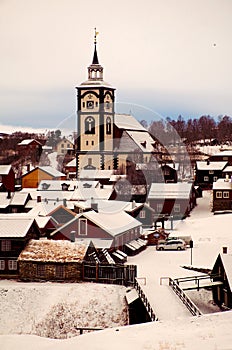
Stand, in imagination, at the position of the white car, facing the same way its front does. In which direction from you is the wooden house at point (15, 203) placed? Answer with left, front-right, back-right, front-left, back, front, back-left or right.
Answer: front-right

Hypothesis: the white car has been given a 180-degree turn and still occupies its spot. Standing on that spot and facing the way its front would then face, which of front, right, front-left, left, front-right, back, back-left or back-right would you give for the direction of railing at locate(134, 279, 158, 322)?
right

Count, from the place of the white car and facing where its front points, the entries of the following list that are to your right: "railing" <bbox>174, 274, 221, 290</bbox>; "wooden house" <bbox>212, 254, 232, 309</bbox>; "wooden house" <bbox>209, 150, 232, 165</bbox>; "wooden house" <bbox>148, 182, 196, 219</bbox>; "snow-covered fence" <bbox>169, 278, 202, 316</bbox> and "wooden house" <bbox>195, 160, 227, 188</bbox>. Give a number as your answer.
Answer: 3

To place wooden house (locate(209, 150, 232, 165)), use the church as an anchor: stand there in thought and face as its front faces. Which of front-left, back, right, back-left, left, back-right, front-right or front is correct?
back-left

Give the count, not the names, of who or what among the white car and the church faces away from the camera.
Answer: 0

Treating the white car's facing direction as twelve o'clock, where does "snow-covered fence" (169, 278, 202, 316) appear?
The snow-covered fence is roughly at 9 o'clock from the white car.

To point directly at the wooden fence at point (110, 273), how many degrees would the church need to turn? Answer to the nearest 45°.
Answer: approximately 45° to its left

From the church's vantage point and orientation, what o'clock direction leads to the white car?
The white car is roughly at 10 o'clock from the church.

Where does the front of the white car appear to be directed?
to the viewer's left

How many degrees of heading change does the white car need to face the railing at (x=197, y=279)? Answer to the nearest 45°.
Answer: approximately 90° to its left

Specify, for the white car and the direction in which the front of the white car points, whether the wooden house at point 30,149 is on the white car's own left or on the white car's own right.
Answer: on the white car's own right

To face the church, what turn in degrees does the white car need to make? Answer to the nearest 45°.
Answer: approximately 90° to its right

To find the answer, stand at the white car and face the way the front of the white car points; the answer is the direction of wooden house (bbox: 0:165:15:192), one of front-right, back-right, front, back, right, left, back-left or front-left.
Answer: front-right

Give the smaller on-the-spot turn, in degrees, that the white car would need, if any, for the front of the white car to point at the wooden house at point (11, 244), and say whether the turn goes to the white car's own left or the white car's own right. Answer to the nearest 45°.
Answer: approximately 45° to the white car's own left
